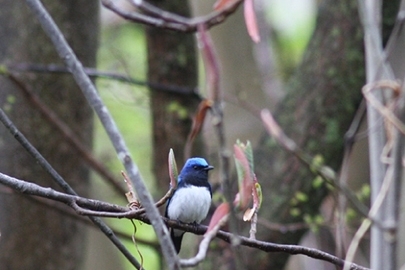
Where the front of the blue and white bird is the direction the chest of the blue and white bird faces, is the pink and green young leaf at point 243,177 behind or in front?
in front

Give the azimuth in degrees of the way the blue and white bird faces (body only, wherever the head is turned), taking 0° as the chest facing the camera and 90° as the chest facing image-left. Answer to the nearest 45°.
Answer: approximately 315°

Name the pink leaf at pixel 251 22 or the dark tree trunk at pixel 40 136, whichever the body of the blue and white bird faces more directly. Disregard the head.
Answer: the pink leaf

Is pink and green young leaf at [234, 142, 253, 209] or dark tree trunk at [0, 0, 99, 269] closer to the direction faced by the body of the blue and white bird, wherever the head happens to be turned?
the pink and green young leaf

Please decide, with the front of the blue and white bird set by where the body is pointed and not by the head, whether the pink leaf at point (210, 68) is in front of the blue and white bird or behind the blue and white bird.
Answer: in front

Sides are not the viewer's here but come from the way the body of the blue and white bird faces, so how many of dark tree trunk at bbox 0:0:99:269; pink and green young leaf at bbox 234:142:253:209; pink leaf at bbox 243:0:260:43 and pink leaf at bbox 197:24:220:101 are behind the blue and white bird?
1
